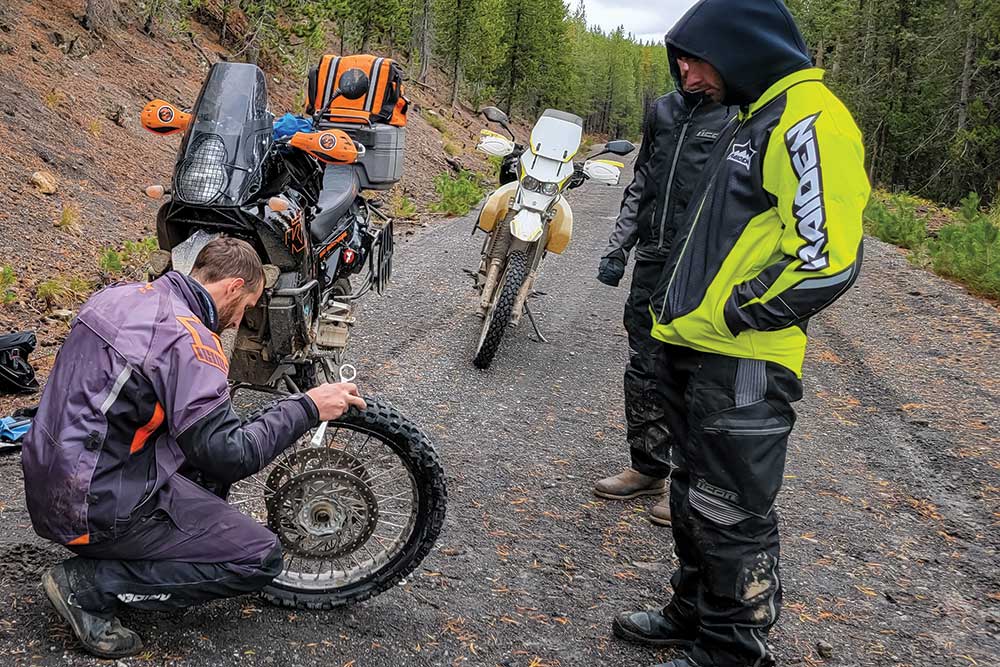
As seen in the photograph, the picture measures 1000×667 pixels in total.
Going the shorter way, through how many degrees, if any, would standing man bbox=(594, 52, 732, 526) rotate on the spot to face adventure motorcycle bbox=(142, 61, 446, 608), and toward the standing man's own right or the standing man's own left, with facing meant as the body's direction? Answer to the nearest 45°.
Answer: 0° — they already face it

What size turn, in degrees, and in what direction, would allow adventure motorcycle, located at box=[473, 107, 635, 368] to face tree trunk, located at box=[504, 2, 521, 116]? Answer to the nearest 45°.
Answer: approximately 180°

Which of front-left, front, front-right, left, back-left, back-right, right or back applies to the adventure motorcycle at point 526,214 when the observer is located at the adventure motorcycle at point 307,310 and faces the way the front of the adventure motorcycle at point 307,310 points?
back

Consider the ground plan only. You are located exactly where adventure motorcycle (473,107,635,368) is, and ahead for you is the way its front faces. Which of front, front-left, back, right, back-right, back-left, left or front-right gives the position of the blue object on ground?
front-right

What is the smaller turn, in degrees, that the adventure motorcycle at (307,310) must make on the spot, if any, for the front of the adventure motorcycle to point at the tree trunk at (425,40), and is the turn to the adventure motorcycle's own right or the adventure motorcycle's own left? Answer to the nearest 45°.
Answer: approximately 135° to the adventure motorcycle's own right

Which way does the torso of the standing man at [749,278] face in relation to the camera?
to the viewer's left

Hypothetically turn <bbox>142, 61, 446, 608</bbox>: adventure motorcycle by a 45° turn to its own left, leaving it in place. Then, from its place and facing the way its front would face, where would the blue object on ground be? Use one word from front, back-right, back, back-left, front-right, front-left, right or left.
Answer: right

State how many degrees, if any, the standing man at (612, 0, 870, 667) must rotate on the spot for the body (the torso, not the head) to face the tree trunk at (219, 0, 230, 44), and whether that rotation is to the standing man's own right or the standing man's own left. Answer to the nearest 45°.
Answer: approximately 45° to the standing man's own right

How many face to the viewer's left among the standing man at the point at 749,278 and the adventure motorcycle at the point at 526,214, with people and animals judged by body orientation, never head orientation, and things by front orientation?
1

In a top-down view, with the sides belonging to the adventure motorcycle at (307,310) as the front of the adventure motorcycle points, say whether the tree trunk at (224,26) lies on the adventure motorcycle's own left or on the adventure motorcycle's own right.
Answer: on the adventure motorcycle's own right

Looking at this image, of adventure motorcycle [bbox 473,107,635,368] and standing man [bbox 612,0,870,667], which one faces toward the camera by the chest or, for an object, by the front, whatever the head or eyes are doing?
the adventure motorcycle

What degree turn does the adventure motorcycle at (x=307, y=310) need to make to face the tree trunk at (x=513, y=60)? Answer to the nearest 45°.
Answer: approximately 135° to its right

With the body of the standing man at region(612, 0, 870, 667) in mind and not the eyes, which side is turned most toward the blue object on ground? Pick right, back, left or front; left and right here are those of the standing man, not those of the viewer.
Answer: front

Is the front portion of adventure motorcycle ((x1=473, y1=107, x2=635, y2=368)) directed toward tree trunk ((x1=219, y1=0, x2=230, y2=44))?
no

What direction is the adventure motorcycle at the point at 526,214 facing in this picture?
toward the camera

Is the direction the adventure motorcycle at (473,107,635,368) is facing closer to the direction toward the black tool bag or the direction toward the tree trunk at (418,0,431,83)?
the black tool bag
